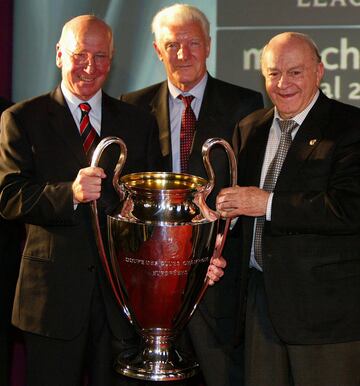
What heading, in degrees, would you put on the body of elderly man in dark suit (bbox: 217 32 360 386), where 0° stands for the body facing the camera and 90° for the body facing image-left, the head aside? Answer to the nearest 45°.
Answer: approximately 45°

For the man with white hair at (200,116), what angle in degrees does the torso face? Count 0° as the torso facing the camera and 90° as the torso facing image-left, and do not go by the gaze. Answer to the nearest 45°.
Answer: approximately 0°

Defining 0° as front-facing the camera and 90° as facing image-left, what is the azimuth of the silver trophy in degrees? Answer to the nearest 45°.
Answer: approximately 0°

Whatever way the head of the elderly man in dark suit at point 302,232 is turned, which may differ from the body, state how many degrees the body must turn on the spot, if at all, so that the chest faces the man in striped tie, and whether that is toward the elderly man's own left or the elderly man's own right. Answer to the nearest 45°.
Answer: approximately 45° to the elderly man's own right
